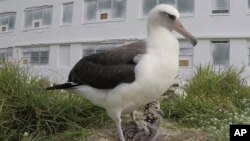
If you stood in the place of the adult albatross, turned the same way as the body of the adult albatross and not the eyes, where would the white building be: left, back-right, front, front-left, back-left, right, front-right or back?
left

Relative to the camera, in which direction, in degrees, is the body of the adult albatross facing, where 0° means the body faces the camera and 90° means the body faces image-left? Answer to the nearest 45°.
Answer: approximately 270°
